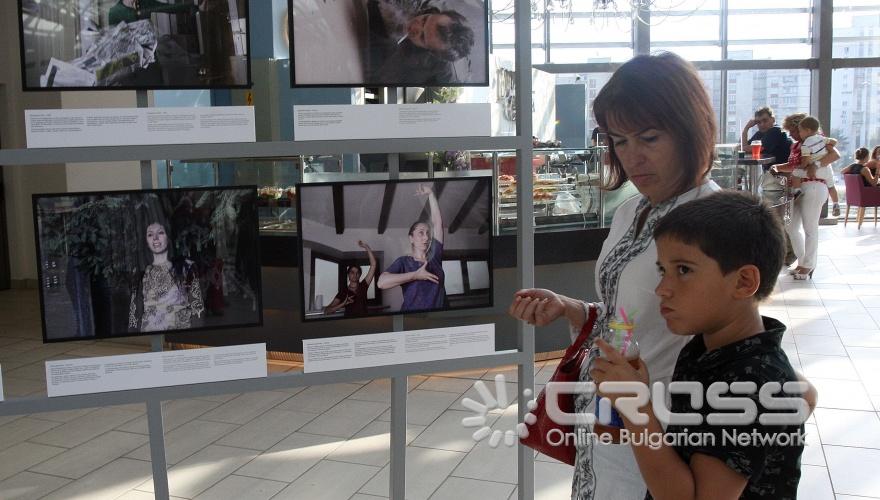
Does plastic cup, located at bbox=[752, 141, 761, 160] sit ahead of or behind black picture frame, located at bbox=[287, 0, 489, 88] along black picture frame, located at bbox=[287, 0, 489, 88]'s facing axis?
behind

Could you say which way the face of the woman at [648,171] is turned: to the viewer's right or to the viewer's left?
to the viewer's left

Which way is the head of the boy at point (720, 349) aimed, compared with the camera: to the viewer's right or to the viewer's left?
to the viewer's left

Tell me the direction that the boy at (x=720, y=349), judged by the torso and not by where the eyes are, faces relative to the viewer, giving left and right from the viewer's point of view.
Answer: facing to the left of the viewer

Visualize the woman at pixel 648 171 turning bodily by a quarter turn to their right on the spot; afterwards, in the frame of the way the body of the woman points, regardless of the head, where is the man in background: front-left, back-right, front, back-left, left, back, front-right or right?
front-right

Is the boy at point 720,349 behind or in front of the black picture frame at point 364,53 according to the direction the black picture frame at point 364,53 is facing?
in front

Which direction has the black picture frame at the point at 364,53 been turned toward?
toward the camera

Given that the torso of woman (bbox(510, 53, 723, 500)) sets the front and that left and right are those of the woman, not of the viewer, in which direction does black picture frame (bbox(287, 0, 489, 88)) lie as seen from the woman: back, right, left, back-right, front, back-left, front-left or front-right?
right

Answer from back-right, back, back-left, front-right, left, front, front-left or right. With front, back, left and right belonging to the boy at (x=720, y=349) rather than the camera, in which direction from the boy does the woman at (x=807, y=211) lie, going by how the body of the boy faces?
right
